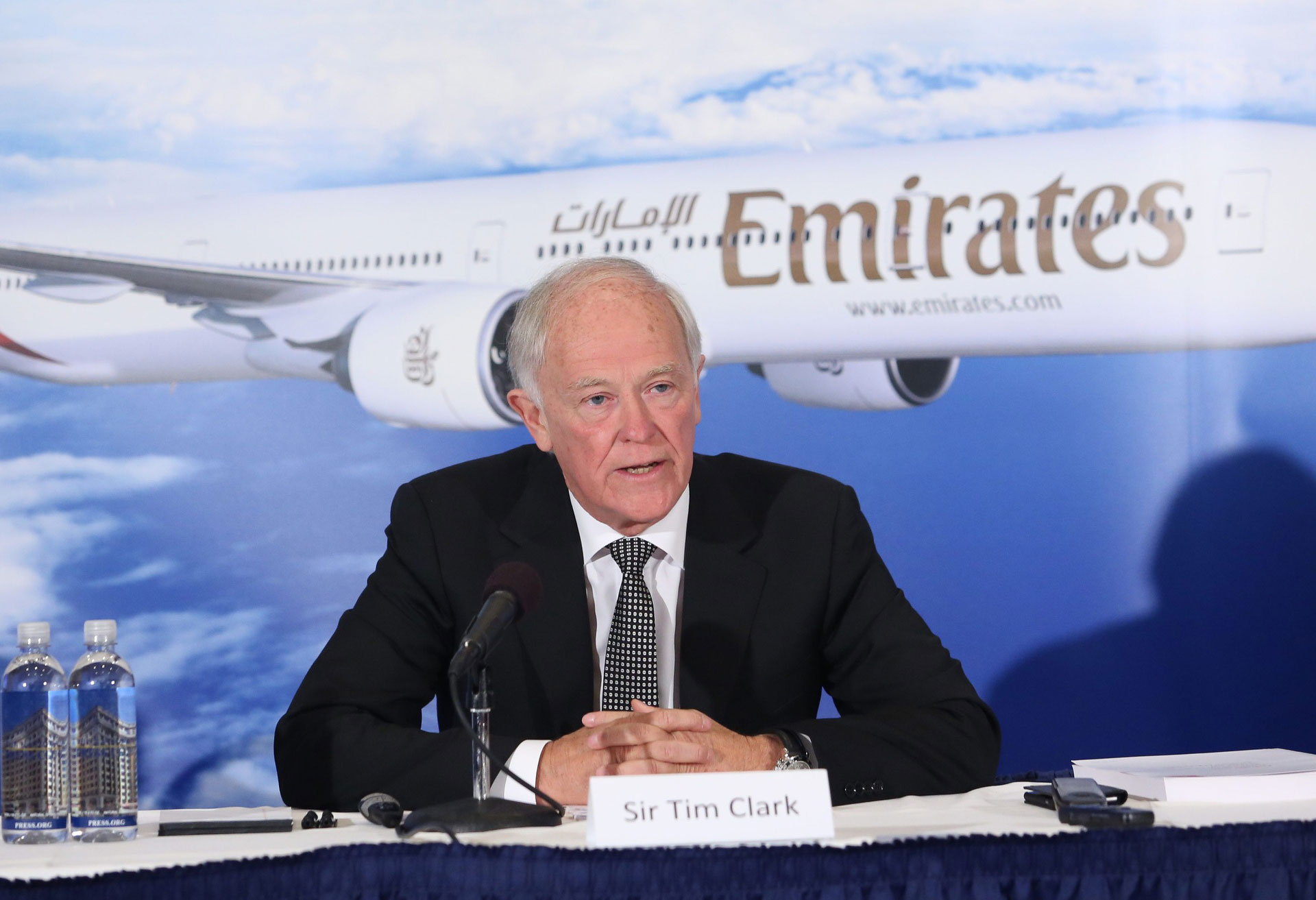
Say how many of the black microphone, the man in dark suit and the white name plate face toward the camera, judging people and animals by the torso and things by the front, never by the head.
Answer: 2

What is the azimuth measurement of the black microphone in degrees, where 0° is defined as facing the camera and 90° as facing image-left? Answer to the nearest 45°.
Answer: approximately 225°

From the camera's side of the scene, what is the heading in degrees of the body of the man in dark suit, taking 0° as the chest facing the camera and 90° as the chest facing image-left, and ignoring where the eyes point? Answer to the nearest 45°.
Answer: approximately 0°

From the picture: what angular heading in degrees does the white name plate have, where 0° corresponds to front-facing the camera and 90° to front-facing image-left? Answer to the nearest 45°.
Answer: approximately 0°

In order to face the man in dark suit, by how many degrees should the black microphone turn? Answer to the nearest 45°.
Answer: approximately 45° to its left
